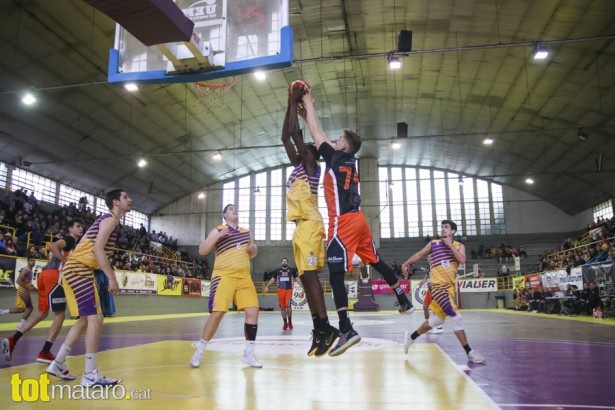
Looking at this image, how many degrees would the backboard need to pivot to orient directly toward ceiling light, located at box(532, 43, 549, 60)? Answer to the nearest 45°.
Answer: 0° — it already faces it

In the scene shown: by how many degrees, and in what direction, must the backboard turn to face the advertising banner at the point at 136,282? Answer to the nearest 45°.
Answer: approximately 45° to its left

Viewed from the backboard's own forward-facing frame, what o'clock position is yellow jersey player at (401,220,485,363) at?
The yellow jersey player is roughly at 1 o'clock from the backboard.

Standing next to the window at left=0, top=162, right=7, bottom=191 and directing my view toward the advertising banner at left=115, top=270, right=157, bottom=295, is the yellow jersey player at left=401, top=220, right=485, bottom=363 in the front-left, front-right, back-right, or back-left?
front-right

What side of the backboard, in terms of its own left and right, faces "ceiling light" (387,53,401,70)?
front

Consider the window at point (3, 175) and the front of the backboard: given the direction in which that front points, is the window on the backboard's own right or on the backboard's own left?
on the backboard's own left
